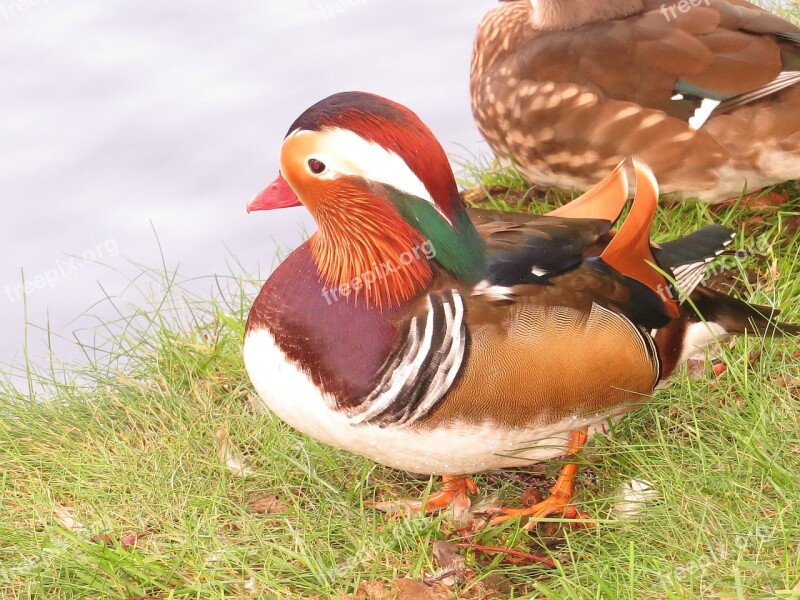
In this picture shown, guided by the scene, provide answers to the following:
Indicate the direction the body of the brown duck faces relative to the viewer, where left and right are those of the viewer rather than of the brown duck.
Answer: facing to the left of the viewer

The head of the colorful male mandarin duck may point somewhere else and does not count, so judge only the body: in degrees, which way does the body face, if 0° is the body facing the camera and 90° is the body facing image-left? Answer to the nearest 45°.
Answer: approximately 90°

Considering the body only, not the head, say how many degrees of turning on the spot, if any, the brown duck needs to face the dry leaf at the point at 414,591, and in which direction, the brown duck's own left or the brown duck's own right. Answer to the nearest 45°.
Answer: approximately 45° to the brown duck's own left

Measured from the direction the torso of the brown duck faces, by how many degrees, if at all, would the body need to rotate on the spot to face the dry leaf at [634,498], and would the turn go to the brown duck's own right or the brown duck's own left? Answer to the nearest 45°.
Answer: approximately 90° to the brown duck's own left

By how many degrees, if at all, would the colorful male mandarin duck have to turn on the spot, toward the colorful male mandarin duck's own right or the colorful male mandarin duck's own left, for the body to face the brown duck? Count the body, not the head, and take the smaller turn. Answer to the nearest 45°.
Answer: approximately 135° to the colorful male mandarin duck's own right

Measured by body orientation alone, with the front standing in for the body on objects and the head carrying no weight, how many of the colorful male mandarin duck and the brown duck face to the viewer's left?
2
